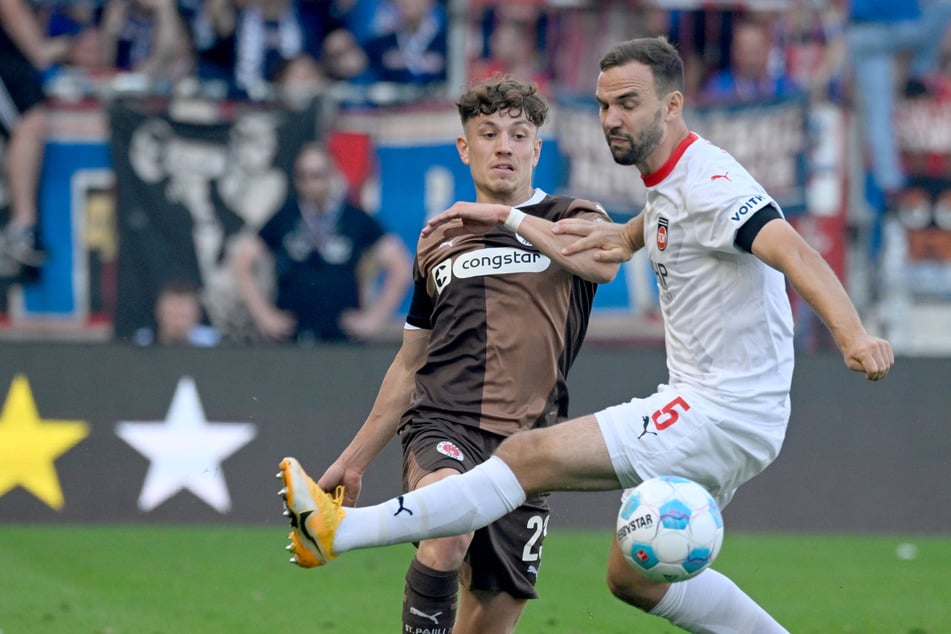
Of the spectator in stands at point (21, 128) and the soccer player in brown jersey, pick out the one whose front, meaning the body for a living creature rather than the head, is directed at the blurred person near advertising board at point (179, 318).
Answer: the spectator in stands at point (21, 128)

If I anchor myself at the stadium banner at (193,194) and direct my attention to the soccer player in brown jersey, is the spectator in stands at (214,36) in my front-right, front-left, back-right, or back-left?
back-left

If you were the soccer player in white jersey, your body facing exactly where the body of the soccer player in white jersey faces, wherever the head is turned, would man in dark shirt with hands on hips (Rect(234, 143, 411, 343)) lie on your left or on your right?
on your right

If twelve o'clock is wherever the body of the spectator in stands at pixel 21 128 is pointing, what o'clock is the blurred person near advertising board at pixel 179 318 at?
the blurred person near advertising board at pixel 179 318 is roughly at 12 o'clock from the spectator in stands at pixel 21 128.

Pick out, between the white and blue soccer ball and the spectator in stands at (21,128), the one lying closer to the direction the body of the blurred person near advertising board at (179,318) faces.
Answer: the white and blue soccer ball

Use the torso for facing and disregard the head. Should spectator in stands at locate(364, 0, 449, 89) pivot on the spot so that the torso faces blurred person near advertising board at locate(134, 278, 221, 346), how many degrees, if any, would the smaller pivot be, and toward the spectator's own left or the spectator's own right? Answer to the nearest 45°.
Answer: approximately 45° to the spectator's own right

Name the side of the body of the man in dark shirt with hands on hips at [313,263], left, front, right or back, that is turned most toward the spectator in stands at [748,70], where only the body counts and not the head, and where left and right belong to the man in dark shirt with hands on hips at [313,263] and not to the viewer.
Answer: left

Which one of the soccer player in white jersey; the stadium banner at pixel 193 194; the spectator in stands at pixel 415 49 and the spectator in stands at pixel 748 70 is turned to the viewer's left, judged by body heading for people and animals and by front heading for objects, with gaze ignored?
the soccer player in white jersey

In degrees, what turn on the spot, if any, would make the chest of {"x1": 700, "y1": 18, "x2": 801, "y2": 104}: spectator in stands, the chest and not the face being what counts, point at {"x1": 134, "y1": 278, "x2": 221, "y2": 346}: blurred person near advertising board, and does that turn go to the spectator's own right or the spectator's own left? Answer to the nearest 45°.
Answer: approximately 45° to the spectator's own right
